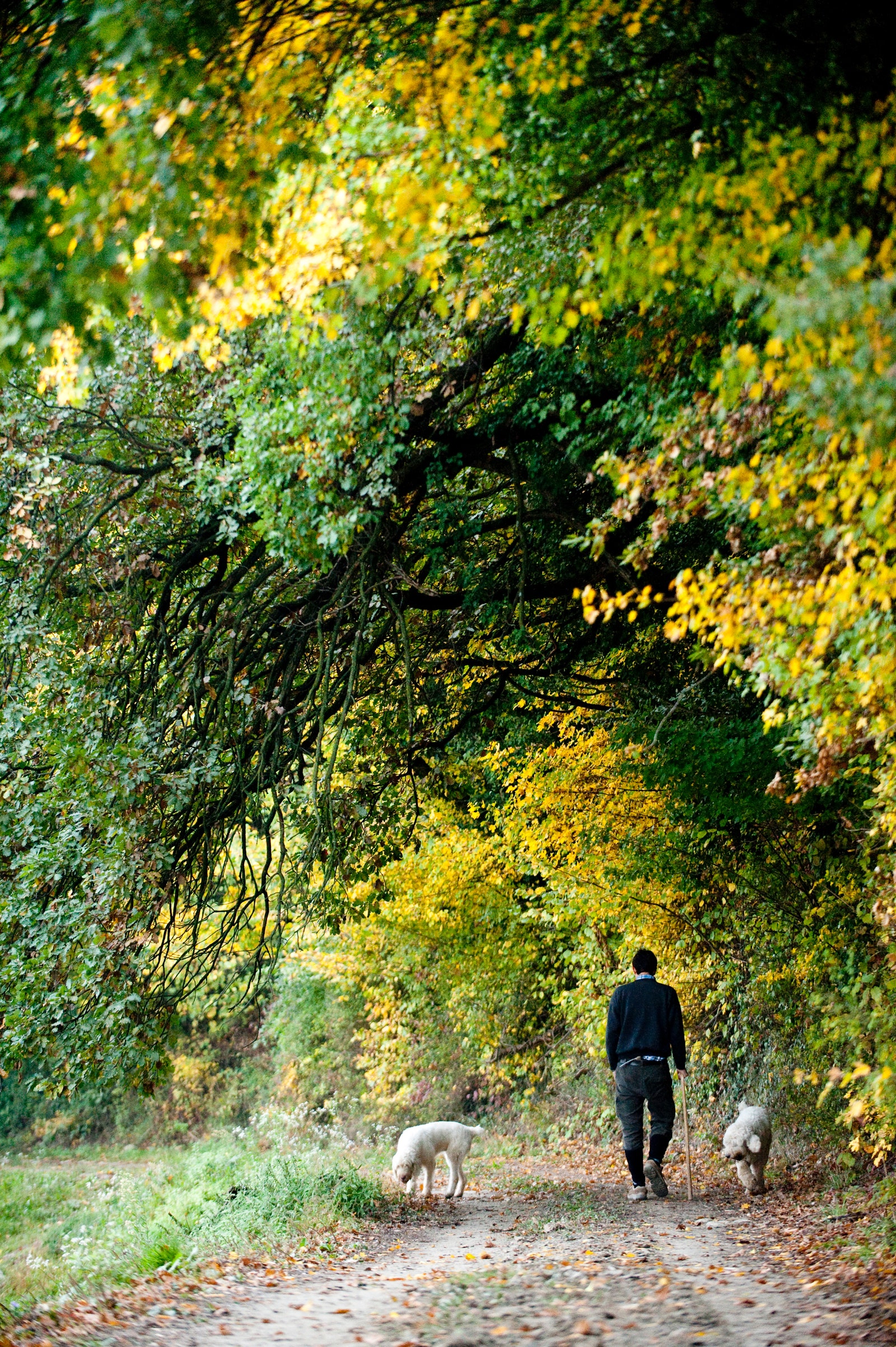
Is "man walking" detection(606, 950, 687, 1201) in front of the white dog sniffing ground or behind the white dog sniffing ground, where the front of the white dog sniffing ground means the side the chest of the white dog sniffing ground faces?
behind

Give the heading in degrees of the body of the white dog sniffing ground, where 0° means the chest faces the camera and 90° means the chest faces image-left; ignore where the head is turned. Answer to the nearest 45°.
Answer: approximately 90°

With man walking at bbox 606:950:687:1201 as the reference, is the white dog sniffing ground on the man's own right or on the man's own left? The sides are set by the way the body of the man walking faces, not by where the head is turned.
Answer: on the man's own left

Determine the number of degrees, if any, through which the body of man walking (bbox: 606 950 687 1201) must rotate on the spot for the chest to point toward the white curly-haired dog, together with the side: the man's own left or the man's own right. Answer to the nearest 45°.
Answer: approximately 90° to the man's own right

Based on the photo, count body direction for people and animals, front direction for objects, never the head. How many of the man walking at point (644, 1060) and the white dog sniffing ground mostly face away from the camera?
1

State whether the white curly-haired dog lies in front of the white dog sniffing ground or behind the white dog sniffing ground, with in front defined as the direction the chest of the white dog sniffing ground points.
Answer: behind

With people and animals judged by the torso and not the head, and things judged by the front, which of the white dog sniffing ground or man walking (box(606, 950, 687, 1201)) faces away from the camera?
the man walking

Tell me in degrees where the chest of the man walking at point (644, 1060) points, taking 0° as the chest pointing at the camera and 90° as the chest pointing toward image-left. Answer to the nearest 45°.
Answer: approximately 180°

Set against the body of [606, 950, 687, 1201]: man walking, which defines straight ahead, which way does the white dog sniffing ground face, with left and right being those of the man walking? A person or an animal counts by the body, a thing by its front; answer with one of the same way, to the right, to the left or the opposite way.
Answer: to the left
